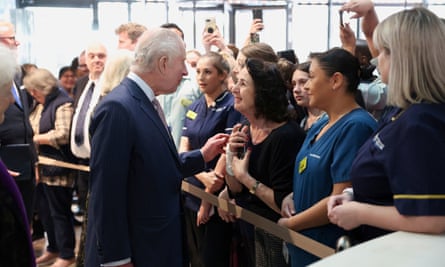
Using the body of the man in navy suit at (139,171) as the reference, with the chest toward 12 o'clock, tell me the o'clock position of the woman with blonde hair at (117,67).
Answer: The woman with blonde hair is roughly at 9 o'clock from the man in navy suit.

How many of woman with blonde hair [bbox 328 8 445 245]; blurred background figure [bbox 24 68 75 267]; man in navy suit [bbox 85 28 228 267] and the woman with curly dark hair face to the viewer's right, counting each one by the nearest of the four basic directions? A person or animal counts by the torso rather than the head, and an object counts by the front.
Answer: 1

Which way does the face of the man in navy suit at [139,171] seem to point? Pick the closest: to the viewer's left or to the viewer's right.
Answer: to the viewer's right

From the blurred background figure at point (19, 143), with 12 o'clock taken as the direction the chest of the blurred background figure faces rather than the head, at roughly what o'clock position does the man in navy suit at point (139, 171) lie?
The man in navy suit is roughly at 1 o'clock from the blurred background figure.

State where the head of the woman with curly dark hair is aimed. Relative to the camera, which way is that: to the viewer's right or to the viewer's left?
to the viewer's left

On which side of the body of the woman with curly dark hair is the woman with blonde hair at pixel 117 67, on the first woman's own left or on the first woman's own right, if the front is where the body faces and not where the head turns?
on the first woman's own right

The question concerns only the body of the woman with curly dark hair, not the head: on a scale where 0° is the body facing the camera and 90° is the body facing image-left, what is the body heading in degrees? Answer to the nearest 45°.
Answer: approximately 45°

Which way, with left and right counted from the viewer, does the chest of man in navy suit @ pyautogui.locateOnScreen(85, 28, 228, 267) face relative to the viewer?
facing to the right of the viewer

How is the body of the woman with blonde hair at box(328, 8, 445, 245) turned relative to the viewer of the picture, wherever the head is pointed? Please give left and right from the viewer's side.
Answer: facing to the left of the viewer

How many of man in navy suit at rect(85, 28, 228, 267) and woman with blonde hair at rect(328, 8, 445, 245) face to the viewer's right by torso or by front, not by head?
1
